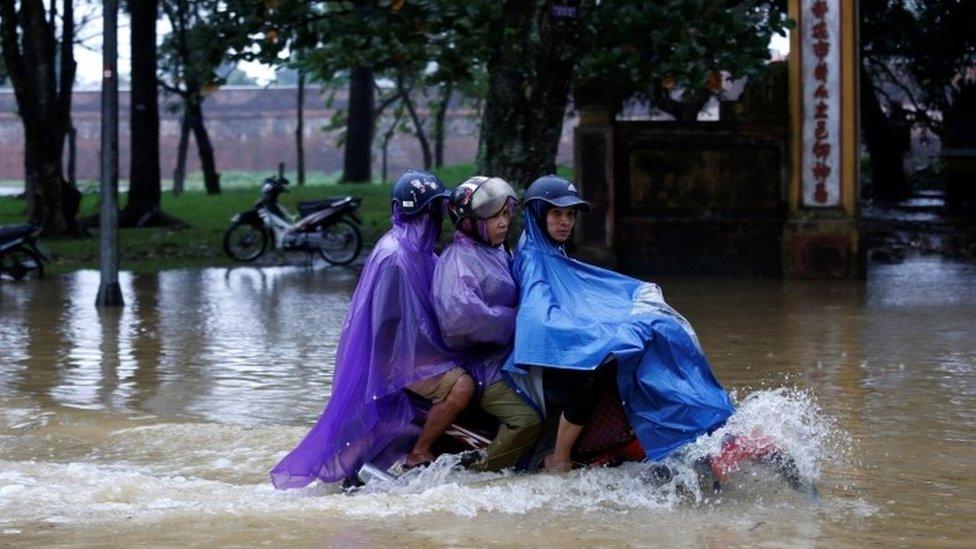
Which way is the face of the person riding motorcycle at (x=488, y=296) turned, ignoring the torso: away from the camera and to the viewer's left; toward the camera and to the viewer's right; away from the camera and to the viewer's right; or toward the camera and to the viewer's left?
toward the camera and to the viewer's right

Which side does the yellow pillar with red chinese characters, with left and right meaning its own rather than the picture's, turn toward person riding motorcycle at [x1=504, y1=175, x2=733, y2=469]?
front

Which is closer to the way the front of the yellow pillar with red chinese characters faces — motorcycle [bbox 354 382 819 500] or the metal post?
the motorcycle

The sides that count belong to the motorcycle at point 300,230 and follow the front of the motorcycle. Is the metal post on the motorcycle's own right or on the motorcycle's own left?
on the motorcycle's own left

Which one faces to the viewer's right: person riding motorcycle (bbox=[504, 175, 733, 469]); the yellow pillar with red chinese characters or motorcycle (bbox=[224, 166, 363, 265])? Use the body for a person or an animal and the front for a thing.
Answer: the person riding motorcycle

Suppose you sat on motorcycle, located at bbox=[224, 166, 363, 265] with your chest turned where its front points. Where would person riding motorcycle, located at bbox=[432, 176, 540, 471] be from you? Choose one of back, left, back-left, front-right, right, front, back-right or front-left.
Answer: left

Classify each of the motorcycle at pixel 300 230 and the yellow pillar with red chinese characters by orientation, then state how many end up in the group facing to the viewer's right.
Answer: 0

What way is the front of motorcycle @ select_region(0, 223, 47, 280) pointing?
to the viewer's left

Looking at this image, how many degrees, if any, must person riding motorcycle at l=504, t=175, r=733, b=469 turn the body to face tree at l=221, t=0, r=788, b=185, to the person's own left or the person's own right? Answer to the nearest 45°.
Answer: approximately 90° to the person's own left

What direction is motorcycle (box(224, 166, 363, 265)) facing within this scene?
to the viewer's left

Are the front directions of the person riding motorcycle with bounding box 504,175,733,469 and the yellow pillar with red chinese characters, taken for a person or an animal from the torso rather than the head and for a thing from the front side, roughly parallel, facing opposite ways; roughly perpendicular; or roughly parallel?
roughly perpendicular

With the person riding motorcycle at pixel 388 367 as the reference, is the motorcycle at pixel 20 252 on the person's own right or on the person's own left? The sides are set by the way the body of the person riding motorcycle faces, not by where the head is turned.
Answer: on the person's own left

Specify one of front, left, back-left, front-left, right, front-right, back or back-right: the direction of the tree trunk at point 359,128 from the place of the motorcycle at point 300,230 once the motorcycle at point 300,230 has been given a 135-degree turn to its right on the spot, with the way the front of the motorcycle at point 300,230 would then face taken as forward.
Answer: front-left
